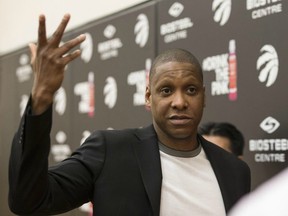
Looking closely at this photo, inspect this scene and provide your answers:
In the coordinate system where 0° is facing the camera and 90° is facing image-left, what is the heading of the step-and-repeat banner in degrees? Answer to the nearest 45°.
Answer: approximately 45°
